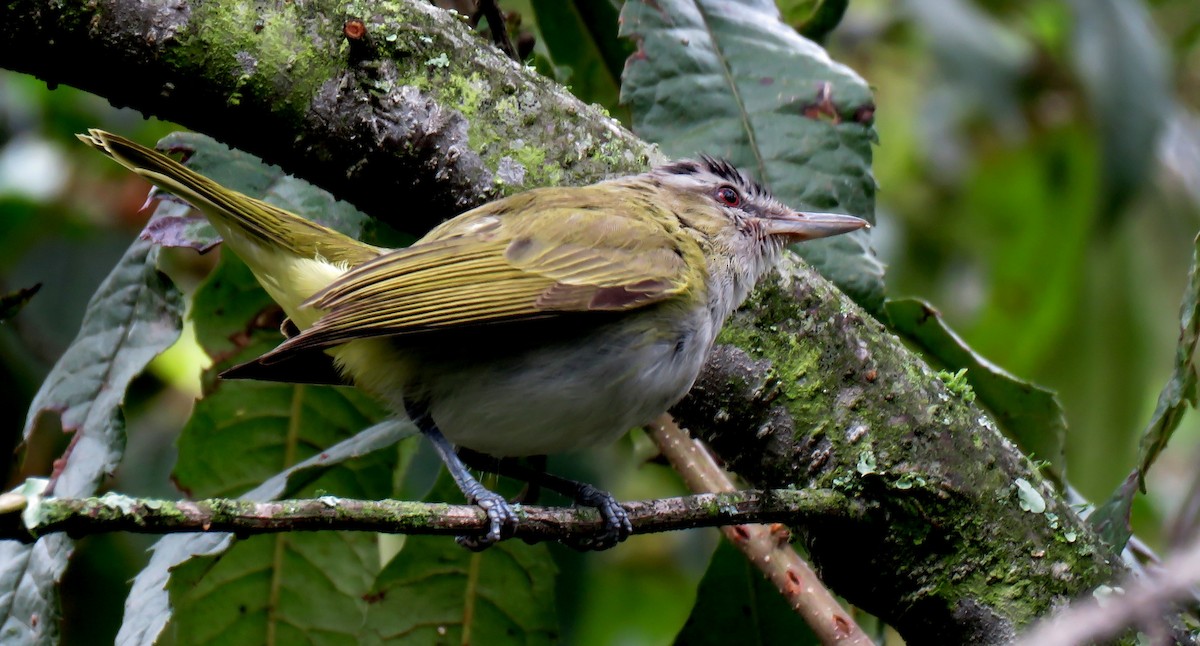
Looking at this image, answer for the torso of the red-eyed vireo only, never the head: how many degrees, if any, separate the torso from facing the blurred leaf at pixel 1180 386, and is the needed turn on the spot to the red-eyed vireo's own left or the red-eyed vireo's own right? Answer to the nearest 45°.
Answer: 0° — it already faces it

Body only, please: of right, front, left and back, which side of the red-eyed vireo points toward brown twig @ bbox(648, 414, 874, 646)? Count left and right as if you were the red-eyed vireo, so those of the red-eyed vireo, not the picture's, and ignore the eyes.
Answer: front

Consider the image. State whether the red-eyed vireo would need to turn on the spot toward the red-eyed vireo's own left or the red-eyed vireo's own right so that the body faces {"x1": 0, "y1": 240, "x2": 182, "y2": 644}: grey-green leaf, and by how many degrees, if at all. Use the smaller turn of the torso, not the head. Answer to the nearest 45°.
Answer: approximately 180°

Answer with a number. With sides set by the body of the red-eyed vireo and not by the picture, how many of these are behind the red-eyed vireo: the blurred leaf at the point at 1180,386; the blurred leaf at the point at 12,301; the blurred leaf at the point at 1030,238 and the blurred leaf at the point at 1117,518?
1

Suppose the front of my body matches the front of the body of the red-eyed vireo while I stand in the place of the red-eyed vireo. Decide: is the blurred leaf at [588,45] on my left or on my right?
on my left

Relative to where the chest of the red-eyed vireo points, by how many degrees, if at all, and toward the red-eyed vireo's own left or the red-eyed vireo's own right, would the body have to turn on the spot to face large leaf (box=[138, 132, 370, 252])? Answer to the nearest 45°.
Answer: approximately 135° to the red-eyed vireo's own left

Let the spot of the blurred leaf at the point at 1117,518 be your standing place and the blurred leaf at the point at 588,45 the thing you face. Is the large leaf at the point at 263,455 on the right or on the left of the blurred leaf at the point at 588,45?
left

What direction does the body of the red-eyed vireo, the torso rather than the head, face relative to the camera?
to the viewer's right

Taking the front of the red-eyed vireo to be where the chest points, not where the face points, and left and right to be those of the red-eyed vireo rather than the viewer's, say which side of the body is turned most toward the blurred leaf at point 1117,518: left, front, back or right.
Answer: front
